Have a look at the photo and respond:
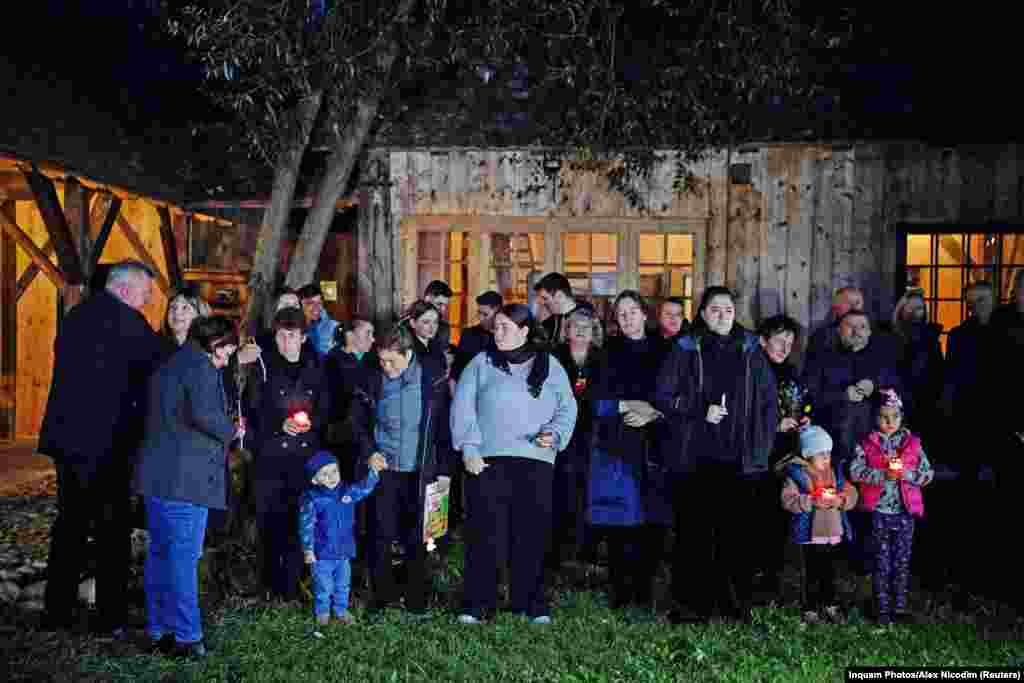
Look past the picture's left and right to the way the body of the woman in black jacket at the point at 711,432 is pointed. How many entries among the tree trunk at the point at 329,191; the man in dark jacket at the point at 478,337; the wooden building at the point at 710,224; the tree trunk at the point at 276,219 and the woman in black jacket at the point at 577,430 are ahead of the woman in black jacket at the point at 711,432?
0

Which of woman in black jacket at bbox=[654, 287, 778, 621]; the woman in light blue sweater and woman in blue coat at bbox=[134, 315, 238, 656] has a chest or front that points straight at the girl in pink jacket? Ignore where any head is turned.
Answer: the woman in blue coat

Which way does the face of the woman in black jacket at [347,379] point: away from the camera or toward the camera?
toward the camera

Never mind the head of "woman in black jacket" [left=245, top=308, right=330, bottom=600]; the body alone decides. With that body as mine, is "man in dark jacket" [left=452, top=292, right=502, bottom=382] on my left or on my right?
on my left

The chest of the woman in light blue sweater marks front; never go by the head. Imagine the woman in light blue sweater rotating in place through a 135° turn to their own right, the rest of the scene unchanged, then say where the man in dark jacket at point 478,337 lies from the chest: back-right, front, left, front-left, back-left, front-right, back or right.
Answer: front-right

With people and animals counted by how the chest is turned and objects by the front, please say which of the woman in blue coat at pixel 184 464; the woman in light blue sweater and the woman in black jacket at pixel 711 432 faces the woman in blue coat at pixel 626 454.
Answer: the woman in blue coat at pixel 184 464

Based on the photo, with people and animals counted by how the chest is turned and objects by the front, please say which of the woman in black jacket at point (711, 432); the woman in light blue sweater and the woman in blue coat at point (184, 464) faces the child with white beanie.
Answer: the woman in blue coat

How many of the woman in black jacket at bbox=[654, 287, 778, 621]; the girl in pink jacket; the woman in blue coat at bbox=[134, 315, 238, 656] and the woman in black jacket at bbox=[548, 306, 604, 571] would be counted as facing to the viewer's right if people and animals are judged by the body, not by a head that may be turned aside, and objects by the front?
1

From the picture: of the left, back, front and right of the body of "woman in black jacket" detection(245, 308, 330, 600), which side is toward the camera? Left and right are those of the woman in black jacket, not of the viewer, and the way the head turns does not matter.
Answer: front

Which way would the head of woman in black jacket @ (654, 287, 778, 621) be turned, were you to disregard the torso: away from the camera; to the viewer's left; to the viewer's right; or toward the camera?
toward the camera

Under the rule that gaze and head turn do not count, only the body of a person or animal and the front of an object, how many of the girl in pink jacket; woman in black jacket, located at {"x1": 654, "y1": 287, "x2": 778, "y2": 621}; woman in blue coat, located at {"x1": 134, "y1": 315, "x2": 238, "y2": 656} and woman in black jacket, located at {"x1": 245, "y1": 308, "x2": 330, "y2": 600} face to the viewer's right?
1

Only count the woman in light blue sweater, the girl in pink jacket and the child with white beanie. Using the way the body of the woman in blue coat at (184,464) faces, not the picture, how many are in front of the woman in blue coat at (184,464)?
3

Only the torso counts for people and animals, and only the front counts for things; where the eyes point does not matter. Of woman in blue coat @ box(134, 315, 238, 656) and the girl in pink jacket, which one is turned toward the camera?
the girl in pink jacket

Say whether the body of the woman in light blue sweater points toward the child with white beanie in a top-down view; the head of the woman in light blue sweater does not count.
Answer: no

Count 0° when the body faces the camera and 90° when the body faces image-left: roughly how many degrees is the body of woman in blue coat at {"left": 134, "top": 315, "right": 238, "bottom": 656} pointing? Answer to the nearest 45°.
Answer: approximately 270°

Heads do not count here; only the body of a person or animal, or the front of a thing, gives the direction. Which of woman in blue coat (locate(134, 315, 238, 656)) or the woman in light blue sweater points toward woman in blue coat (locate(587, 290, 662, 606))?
woman in blue coat (locate(134, 315, 238, 656))

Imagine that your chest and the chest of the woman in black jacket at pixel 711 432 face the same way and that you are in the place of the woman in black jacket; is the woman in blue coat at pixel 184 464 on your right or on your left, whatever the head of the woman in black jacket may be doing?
on your right

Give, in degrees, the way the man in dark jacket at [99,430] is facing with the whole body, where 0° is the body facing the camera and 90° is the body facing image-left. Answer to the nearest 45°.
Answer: approximately 225°

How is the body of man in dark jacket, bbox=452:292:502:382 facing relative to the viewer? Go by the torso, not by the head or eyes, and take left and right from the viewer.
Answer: facing the viewer

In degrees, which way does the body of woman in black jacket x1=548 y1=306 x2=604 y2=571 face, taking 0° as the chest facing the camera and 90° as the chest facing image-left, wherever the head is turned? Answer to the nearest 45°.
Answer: approximately 0°
